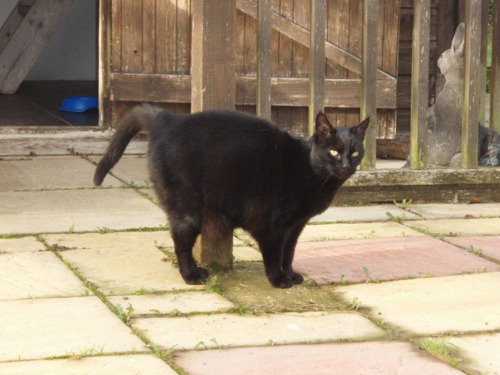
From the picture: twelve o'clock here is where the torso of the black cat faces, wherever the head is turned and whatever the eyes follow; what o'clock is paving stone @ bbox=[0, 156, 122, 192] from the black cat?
The paving stone is roughly at 8 o'clock from the black cat.

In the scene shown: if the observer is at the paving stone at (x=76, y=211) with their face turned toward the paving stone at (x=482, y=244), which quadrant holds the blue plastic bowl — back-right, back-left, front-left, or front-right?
back-left

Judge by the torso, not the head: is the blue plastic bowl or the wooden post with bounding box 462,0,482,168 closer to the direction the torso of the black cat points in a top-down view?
the wooden post

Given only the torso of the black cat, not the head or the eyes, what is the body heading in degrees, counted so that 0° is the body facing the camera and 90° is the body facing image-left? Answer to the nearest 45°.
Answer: approximately 270°

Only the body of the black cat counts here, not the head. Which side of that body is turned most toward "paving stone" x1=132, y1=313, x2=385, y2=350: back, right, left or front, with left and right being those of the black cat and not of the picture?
right

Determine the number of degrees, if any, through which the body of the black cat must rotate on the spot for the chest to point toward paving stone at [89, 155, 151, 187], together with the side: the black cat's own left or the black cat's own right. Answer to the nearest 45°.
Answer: approximately 90° to the black cat's own left

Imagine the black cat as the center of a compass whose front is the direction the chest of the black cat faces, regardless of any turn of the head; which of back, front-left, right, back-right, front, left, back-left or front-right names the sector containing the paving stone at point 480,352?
front-right

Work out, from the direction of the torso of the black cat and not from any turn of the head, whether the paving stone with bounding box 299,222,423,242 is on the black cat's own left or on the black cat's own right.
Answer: on the black cat's own left

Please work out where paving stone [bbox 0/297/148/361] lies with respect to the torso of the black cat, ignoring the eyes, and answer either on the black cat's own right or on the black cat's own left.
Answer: on the black cat's own right
